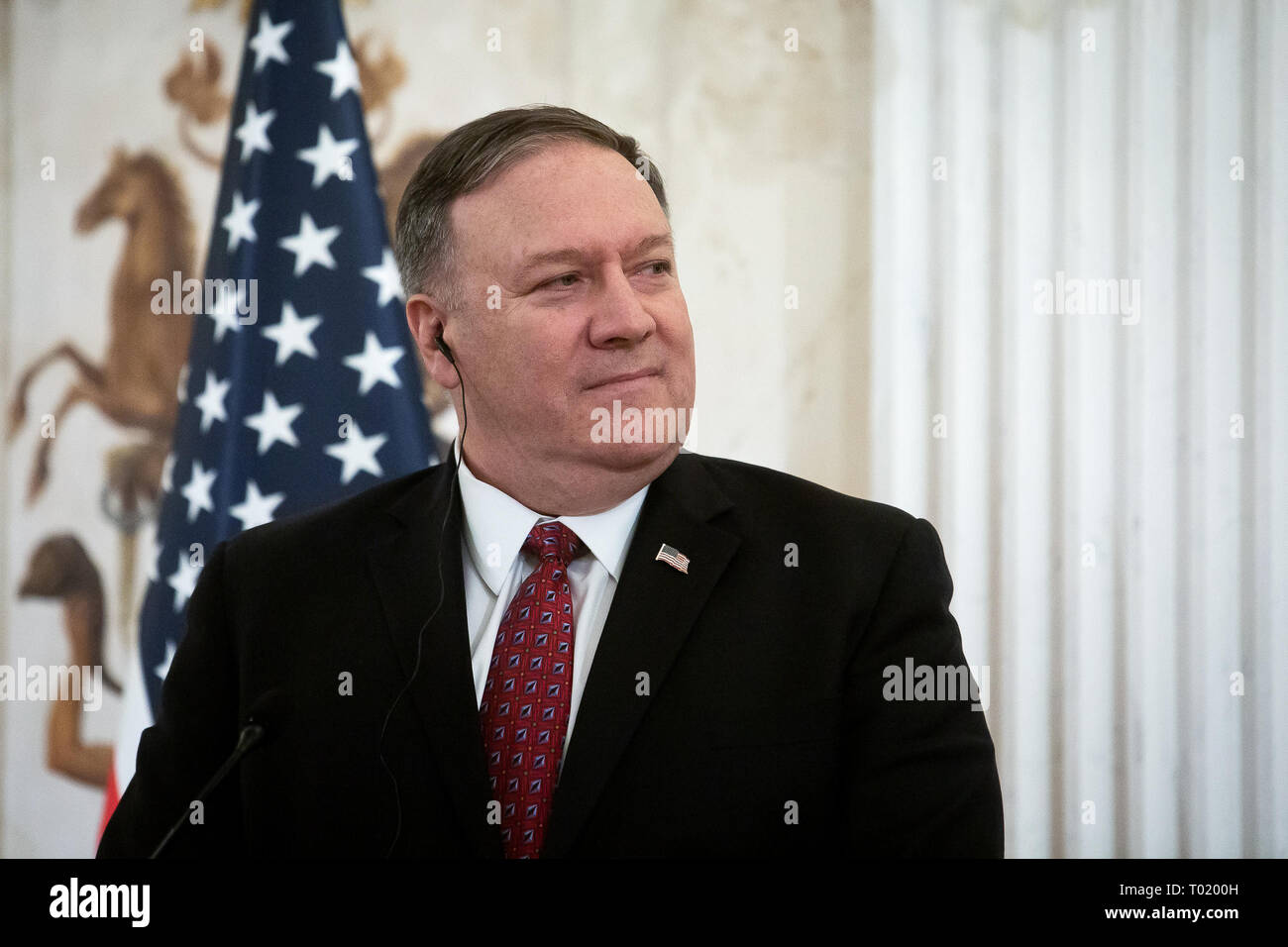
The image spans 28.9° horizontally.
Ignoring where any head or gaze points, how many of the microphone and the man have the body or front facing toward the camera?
1

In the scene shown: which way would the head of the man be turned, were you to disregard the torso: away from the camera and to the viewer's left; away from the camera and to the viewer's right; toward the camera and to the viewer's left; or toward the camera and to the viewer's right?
toward the camera and to the viewer's right
